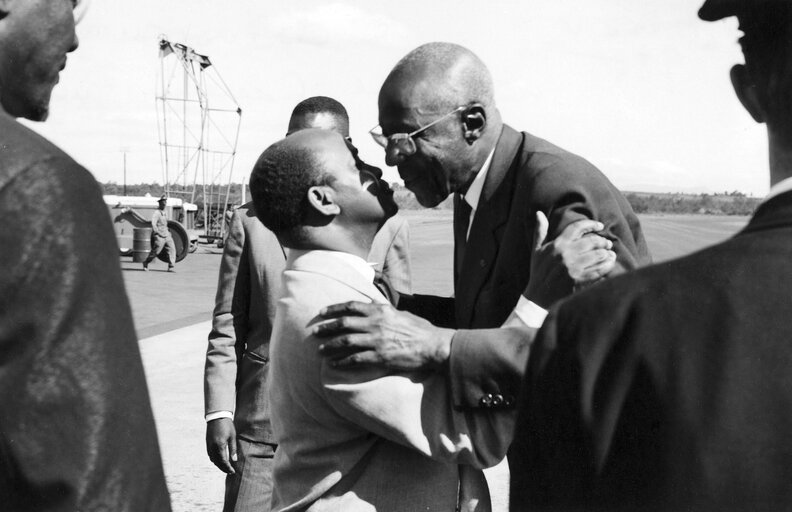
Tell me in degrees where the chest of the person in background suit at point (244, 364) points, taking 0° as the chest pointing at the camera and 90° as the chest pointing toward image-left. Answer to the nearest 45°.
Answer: approximately 0°

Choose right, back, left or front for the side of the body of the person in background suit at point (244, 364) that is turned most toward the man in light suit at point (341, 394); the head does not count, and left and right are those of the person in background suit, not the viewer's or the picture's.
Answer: front

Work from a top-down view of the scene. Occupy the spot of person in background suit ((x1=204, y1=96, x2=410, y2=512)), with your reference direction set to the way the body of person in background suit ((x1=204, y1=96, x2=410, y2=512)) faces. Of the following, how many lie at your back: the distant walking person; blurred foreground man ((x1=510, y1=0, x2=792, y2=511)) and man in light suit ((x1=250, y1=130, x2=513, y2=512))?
1

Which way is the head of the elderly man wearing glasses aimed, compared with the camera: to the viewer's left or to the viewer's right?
to the viewer's left

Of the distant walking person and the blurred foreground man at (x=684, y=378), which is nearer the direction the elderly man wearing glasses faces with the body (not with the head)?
the blurred foreground man

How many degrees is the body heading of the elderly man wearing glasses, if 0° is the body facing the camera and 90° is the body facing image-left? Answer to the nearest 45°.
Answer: approximately 45°

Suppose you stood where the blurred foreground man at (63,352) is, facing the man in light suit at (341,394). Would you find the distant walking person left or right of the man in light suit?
left
